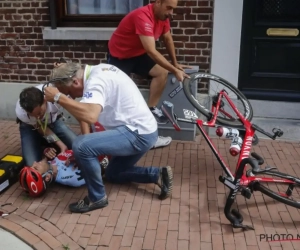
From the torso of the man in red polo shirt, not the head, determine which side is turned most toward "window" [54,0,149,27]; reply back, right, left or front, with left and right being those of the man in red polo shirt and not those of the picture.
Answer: back

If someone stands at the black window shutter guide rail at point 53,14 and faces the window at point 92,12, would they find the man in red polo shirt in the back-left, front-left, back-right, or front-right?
front-right

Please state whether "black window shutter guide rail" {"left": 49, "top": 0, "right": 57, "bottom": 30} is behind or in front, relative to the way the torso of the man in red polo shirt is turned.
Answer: behind

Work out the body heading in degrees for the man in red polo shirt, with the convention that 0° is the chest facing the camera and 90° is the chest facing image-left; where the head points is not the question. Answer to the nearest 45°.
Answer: approximately 315°
